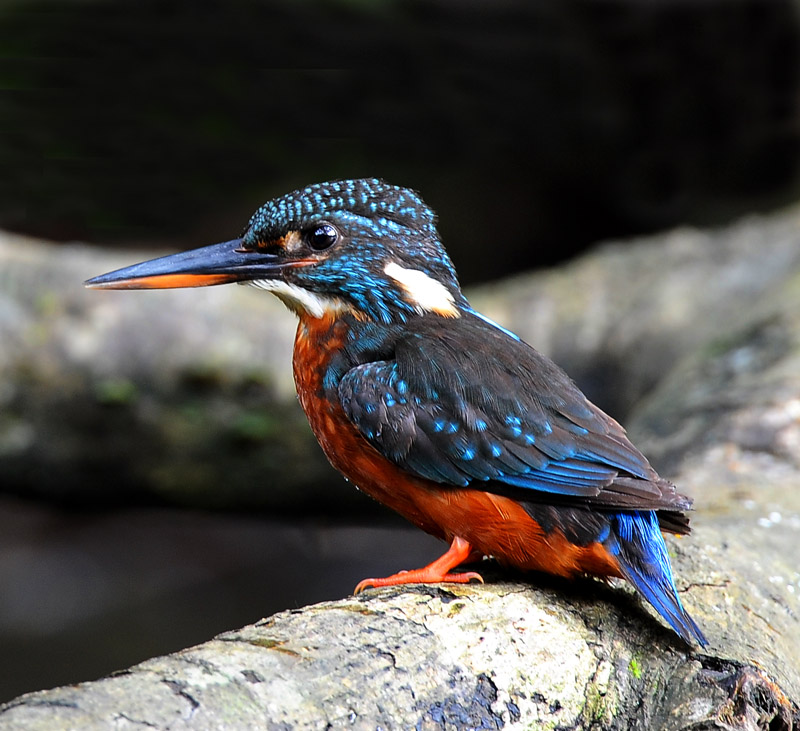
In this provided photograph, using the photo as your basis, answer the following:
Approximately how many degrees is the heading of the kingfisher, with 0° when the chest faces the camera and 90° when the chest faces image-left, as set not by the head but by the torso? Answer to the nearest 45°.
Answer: approximately 90°
